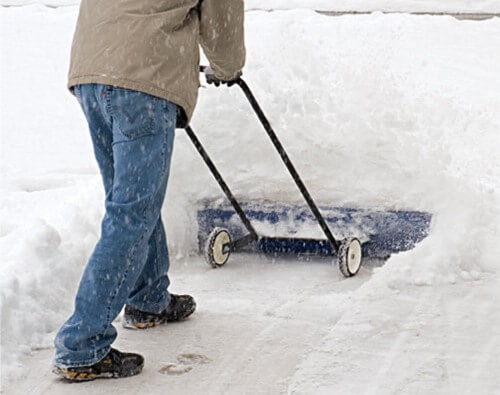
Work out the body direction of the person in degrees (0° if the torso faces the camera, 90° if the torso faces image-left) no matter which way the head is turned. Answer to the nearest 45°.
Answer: approximately 225°
